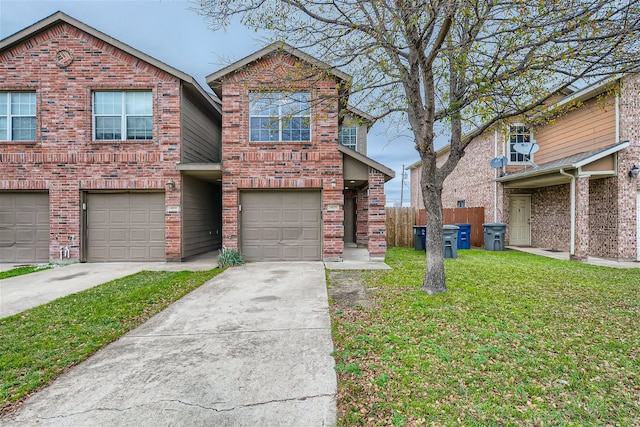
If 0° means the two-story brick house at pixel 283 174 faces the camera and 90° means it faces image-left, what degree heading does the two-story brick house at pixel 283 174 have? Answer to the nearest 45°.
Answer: approximately 0°

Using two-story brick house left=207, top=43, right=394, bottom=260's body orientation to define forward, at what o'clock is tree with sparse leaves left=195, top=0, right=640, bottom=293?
The tree with sparse leaves is roughly at 11 o'clock from the two-story brick house.

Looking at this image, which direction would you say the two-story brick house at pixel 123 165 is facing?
toward the camera

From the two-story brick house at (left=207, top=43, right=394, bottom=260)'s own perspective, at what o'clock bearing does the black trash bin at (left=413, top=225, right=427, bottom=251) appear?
The black trash bin is roughly at 8 o'clock from the two-story brick house.

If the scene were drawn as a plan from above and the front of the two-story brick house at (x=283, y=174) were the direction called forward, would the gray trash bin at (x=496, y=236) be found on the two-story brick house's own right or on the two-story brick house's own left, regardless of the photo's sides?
on the two-story brick house's own left

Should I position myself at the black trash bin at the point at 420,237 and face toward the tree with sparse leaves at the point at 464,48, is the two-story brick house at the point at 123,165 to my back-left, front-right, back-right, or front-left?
front-right

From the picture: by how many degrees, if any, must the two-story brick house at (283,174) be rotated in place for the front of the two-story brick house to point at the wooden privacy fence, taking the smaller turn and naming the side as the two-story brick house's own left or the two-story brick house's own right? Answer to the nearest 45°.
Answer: approximately 135° to the two-story brick house's own left

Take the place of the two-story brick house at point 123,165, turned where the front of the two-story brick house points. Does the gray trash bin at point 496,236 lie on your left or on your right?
on your left

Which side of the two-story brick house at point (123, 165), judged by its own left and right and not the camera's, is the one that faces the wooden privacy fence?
left

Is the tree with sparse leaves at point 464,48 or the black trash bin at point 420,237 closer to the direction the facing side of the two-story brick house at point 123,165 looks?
the tree with sparse leaves

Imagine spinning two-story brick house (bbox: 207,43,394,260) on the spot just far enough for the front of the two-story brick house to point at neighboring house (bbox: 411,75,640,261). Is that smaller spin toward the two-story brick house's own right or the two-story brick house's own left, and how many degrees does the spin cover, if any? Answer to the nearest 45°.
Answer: approximately 90° to the two-story brick house's own left

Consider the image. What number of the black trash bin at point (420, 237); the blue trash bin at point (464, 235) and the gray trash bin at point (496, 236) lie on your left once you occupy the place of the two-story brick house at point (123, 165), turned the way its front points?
3

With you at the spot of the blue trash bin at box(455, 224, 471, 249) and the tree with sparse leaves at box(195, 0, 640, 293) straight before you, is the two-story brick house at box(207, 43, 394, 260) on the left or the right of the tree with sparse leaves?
right

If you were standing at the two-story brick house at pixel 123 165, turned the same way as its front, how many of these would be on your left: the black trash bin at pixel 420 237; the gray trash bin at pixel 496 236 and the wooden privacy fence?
3

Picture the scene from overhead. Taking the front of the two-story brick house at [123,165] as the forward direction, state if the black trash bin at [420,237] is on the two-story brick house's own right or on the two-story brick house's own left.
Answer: on the two-story brick house's own left
